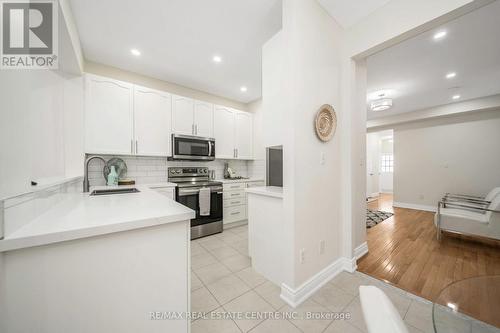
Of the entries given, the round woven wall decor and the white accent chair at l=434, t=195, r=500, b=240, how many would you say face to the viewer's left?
1

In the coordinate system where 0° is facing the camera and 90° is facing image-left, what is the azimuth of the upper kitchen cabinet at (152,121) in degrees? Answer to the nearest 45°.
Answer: approximately 315°

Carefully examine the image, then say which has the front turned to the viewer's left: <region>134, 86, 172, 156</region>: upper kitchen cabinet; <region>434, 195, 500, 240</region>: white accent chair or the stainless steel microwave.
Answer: the white accent chair

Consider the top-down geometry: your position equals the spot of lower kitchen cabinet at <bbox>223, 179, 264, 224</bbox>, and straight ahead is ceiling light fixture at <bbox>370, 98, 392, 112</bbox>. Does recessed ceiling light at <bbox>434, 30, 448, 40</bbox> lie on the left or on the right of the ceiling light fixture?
right

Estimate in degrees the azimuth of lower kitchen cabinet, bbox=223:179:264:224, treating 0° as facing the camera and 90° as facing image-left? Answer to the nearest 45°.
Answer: approximately 315°

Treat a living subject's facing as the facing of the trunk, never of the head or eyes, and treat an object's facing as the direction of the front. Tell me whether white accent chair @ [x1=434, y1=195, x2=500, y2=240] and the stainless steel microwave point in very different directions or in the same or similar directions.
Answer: very different directions

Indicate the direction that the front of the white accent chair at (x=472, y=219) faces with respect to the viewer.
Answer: facing to the left of the viewer
